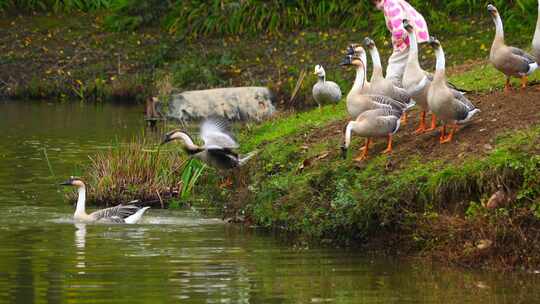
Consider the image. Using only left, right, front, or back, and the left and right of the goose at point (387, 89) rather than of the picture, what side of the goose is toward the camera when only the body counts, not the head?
left

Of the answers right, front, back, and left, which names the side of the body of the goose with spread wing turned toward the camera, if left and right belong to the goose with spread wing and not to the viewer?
left

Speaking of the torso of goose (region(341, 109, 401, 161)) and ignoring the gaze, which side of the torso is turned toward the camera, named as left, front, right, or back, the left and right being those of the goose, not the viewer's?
left

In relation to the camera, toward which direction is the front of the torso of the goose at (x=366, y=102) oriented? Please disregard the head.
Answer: to the viewer's left

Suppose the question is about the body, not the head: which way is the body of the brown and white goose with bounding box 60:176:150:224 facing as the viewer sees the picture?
to the viewer's left

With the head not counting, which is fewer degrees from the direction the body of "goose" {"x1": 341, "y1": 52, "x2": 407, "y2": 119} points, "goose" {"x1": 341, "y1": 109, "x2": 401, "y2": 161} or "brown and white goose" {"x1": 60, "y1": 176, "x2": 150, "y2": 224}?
the brown and white goose

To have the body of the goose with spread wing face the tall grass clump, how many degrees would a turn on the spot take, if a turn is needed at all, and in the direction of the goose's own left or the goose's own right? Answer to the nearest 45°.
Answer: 0° — it already faces it
